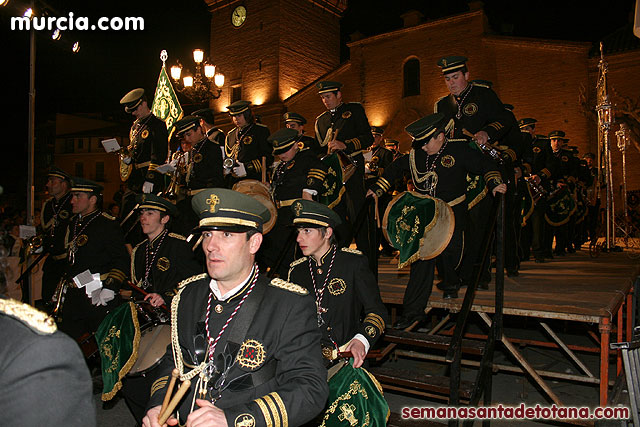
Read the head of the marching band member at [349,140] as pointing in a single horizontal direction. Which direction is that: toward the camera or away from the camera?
toward the camera

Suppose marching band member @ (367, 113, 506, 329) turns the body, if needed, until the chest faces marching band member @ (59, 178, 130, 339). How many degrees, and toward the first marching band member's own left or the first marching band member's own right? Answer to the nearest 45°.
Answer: approximately 45° to the first marching band member's own right

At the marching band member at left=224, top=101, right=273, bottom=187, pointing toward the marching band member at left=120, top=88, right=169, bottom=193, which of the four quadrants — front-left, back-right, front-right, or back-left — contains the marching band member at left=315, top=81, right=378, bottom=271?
back-left

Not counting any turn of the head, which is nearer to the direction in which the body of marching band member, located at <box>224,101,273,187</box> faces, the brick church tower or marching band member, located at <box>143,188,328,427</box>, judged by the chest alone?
the marching band member

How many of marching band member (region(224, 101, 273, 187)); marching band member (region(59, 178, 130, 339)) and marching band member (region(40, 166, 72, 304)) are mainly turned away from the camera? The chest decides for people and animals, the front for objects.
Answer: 0

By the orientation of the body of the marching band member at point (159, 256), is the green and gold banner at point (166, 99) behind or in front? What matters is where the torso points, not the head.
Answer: behind

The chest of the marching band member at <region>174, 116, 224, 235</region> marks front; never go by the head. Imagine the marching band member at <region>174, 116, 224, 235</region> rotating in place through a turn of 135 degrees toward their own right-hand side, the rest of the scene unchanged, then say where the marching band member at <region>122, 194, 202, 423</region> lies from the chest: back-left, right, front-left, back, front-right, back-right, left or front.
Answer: back

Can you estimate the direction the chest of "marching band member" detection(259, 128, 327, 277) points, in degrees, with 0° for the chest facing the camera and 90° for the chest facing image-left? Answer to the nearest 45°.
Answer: approximately 45°

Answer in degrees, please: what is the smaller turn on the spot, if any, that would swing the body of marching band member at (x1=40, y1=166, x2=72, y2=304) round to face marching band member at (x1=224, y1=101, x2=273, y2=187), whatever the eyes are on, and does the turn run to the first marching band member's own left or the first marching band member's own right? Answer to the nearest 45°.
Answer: approximately 135° to the first marching band member's own left

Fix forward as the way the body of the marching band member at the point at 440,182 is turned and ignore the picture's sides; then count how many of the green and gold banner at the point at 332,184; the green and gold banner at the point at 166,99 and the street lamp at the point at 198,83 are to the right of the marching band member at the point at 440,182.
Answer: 3

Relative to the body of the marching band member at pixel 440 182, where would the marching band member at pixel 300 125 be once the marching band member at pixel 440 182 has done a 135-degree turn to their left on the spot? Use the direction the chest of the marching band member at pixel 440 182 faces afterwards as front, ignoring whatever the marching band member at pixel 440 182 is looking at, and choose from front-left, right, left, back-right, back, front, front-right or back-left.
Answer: back-left

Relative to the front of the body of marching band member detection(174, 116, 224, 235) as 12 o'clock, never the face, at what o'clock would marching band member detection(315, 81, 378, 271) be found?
marching band member detection(315, 81, 378, 271) is roughly at 8 o'clock from marching band member detection(174, 116, 224, 235).

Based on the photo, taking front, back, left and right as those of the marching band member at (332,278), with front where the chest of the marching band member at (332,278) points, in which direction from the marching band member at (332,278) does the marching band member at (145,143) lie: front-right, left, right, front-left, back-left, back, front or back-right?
right

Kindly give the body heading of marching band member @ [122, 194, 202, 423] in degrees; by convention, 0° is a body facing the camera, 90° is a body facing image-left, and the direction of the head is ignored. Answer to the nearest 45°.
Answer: approximately 45°
